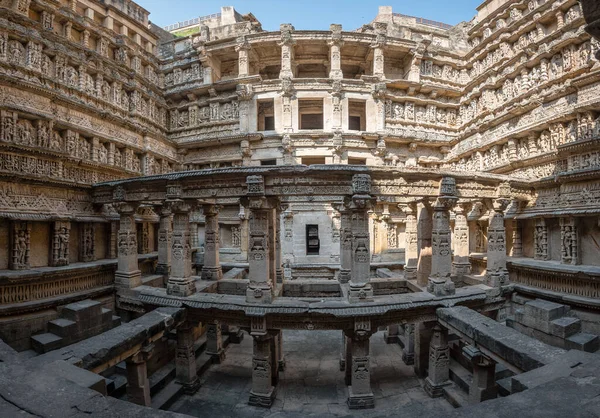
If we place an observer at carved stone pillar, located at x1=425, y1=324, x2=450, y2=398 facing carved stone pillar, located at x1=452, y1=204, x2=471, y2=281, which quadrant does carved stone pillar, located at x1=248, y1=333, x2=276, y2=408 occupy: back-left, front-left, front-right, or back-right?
back-left

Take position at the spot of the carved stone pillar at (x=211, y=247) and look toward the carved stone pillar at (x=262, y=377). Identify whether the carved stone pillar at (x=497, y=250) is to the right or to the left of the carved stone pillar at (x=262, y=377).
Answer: left

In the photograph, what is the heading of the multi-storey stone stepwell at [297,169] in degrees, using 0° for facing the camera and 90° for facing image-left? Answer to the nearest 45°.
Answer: approximately 0°
